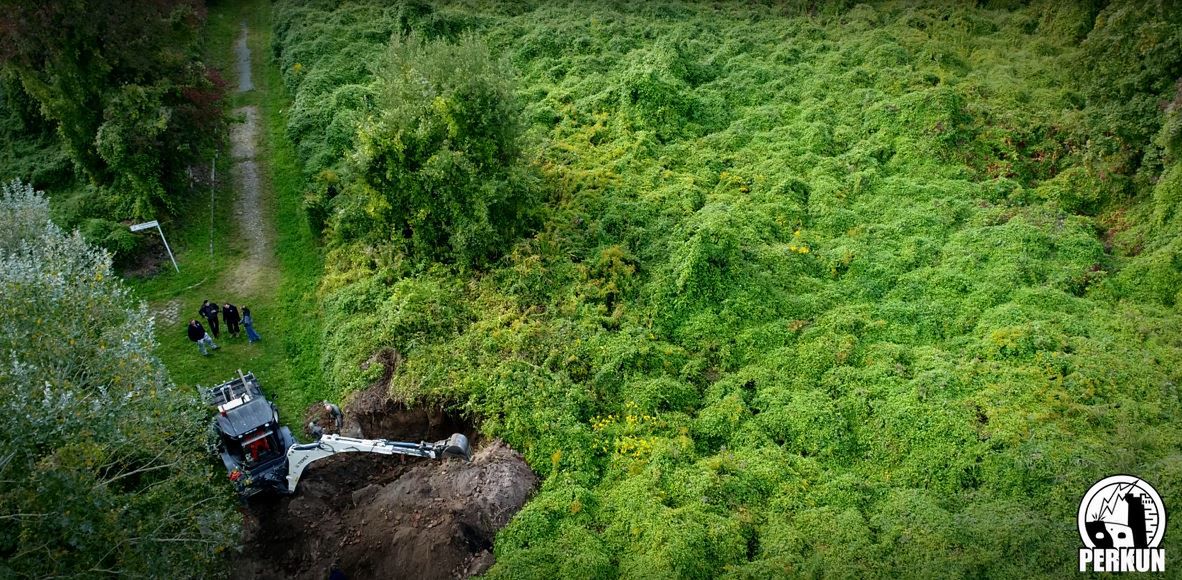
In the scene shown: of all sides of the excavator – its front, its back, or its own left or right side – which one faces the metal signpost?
front

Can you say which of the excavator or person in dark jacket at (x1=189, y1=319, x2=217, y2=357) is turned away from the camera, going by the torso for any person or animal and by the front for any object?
the excavator

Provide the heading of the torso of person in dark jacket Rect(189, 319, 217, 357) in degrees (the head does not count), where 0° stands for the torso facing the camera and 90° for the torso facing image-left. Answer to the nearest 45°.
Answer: approximately 315°

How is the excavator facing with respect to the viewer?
away from the camera

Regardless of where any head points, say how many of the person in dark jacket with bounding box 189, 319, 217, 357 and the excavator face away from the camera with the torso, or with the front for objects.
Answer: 1

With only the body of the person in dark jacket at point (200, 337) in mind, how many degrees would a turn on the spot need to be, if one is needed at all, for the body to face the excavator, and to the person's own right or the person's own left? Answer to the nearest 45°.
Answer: approximately 45° to the person's own right

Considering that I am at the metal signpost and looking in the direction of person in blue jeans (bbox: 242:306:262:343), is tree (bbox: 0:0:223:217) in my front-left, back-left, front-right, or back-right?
back-left

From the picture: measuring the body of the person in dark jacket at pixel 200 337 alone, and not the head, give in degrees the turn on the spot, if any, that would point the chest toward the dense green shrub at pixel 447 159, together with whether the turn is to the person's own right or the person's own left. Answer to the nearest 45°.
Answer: approximately 45° to the person's own left

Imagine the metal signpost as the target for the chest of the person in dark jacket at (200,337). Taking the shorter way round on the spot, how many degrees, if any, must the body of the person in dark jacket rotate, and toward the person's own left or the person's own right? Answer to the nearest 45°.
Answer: approximately 135° to the person's own left
